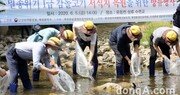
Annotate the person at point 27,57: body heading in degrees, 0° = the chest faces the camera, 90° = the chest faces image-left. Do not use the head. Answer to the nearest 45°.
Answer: approximately 270°
